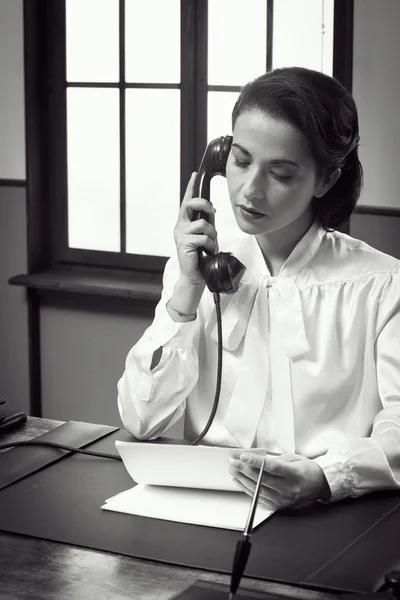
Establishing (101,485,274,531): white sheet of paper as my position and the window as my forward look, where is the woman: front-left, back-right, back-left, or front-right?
front-right

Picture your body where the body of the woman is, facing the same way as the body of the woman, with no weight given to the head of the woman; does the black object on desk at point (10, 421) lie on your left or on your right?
on your right

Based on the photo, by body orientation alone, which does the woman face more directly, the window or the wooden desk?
the wooden desk

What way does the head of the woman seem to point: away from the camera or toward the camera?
toward the camera

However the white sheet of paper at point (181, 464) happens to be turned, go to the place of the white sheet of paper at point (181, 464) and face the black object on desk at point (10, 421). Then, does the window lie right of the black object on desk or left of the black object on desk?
right

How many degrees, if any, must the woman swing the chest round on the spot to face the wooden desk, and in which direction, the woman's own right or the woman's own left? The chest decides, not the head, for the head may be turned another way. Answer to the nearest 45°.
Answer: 0° — they already face it

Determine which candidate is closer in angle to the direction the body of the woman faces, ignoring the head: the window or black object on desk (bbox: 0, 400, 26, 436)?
the black object on desk

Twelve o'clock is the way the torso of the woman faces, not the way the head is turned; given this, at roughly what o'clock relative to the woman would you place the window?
The window is roughly at 4 o'clock from the woman.
